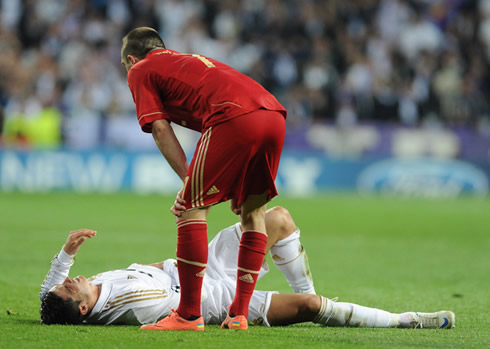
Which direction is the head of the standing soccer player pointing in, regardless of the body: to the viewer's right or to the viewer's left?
to the viewer's left

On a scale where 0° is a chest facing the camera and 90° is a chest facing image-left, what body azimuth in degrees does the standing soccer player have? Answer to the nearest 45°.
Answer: approximately 135°
